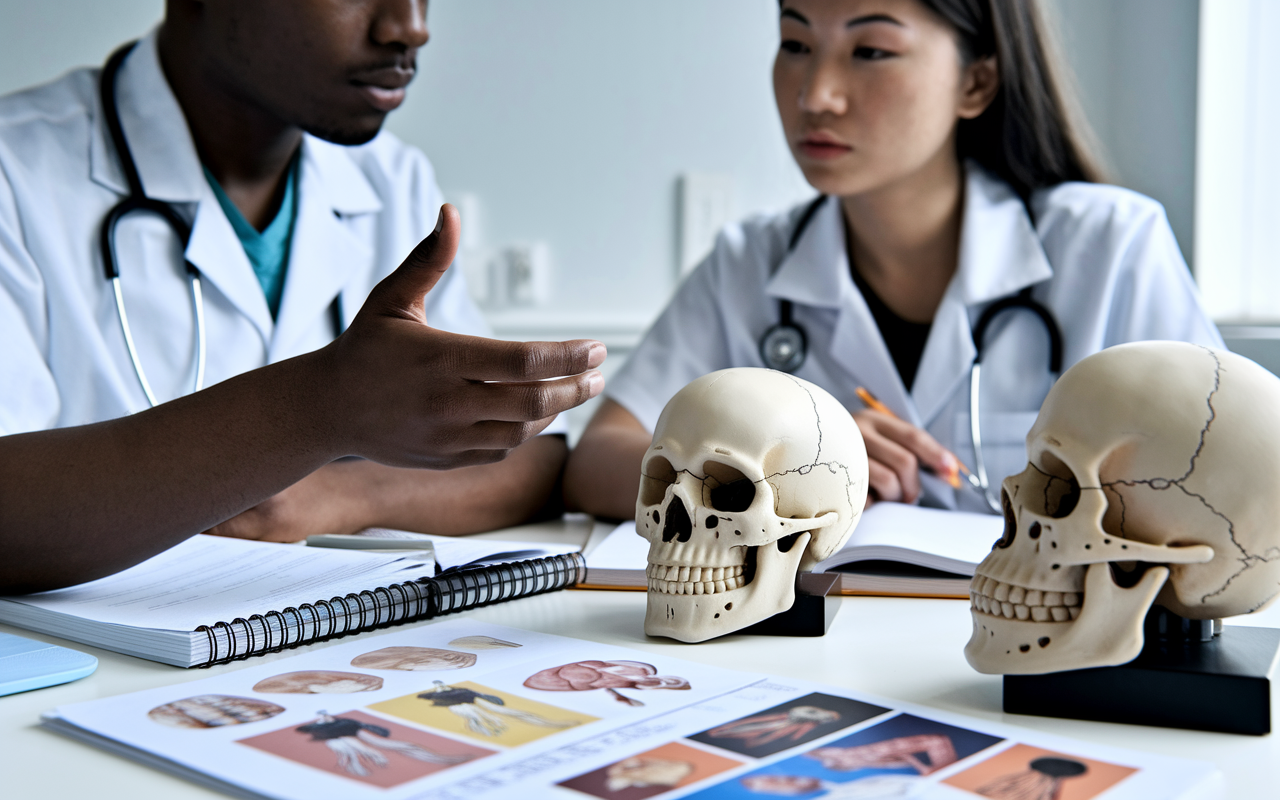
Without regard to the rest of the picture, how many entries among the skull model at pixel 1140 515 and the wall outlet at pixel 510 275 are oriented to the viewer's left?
1

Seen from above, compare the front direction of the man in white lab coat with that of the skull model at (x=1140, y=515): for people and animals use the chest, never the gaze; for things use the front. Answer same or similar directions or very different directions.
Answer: very different directions

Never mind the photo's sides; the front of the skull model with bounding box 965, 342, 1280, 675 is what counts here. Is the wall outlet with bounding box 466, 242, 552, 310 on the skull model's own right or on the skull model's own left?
on the skull model's own right

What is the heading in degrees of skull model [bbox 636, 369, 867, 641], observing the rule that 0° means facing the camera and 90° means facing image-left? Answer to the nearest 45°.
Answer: approximately 45°

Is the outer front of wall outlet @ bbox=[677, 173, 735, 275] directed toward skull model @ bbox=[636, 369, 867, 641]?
yes

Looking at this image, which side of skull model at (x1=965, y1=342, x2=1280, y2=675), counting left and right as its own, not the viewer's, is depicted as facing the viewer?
left
